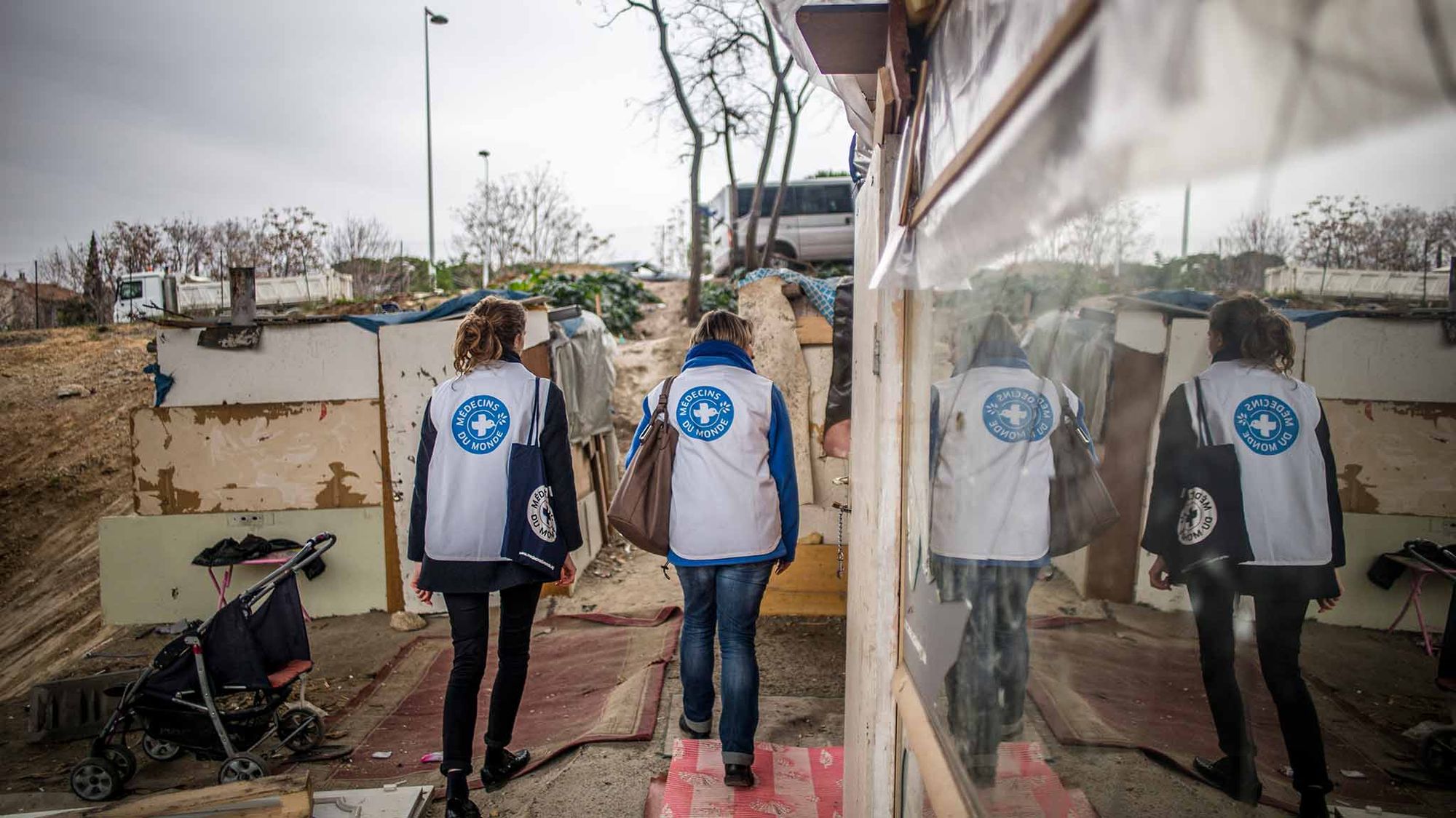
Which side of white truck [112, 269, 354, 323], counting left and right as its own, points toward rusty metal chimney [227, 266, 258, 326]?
left

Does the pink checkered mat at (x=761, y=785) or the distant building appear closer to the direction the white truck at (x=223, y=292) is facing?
the distant building

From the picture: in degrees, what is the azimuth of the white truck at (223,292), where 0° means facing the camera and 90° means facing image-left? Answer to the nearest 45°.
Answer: approximately 90°

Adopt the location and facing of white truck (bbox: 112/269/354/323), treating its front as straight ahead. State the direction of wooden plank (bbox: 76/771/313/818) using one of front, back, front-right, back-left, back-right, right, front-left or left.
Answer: left

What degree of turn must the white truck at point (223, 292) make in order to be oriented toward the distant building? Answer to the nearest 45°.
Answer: approximately 45° to its right

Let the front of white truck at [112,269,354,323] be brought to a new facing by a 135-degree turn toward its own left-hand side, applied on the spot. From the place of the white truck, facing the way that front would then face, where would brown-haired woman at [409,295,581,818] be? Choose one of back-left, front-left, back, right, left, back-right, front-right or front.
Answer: front-right

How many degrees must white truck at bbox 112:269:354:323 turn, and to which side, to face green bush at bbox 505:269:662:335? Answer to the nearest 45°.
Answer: approximately 135° to its left

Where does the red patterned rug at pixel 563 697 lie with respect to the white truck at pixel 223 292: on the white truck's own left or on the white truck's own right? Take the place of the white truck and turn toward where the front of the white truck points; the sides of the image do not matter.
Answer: on the white truck's own left

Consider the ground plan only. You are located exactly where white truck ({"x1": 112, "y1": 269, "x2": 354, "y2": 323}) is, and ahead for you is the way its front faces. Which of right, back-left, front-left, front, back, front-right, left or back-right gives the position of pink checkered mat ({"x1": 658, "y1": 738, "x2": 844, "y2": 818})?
left

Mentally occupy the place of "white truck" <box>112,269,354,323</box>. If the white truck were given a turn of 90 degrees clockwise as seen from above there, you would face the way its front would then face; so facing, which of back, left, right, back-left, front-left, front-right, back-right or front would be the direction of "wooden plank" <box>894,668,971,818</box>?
back

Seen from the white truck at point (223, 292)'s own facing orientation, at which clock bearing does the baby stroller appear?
The baby stroller is roughly at 9 o'clock from the white truck.

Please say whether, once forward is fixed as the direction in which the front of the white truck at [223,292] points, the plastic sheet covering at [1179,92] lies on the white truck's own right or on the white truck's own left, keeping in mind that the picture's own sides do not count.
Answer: on the white truck's own left

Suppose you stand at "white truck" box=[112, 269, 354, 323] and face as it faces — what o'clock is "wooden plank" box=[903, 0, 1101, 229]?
The wooden plank is roughly at 9 o'clock from the white truck.

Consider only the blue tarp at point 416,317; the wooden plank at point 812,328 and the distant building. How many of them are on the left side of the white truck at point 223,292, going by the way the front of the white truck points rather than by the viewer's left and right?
2
